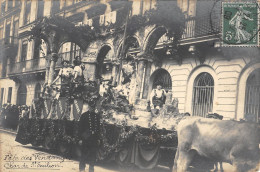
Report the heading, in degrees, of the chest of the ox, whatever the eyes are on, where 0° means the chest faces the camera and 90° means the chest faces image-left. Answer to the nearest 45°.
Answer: approximately 270°

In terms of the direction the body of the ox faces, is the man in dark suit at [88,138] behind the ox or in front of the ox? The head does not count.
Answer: behind

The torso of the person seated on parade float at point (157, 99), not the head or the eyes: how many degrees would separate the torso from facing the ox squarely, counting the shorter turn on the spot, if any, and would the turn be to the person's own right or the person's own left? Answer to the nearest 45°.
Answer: approximately 45° to the person's own left

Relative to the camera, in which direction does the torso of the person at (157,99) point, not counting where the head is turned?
toward the camera
